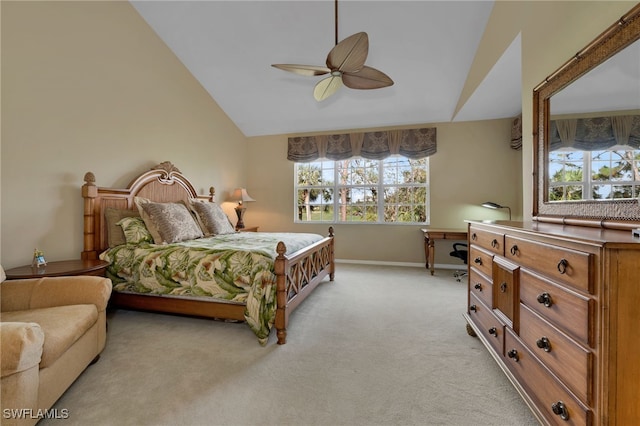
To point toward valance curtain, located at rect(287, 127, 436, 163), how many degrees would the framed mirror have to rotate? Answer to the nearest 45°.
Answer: approximately 90° to its right

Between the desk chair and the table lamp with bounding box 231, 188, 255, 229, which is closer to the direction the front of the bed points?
the desk chair

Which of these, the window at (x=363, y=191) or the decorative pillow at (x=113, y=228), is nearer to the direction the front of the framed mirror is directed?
the decorative pillow

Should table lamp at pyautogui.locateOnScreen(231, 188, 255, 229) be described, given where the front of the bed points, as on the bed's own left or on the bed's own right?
on the bed's own left

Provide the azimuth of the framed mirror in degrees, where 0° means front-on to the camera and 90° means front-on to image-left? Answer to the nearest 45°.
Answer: approximately 45°

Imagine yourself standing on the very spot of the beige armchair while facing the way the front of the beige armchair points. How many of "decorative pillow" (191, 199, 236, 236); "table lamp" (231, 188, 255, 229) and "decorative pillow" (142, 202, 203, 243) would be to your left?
3

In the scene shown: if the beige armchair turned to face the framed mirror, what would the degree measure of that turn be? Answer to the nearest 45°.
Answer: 0° — it already faces it

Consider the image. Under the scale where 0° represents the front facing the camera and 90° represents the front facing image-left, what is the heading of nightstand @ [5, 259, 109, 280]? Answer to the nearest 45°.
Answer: approximately 315°

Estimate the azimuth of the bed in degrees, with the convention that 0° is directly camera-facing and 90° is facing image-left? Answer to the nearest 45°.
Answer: approximately 315°

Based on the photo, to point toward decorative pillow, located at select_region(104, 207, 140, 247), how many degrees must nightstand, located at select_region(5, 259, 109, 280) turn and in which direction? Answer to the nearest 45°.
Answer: approximately 90° to its left

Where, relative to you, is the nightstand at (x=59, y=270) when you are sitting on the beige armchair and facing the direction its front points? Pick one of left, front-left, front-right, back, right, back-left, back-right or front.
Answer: back-left

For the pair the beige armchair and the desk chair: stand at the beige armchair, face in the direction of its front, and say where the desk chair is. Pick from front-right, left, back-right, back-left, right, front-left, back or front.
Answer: front-left

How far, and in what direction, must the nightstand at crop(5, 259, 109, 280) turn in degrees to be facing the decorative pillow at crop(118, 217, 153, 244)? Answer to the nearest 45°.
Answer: approximately 90° to its left

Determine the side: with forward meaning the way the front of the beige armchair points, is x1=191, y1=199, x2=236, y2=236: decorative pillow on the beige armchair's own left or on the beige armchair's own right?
on the beige armchair's own left
